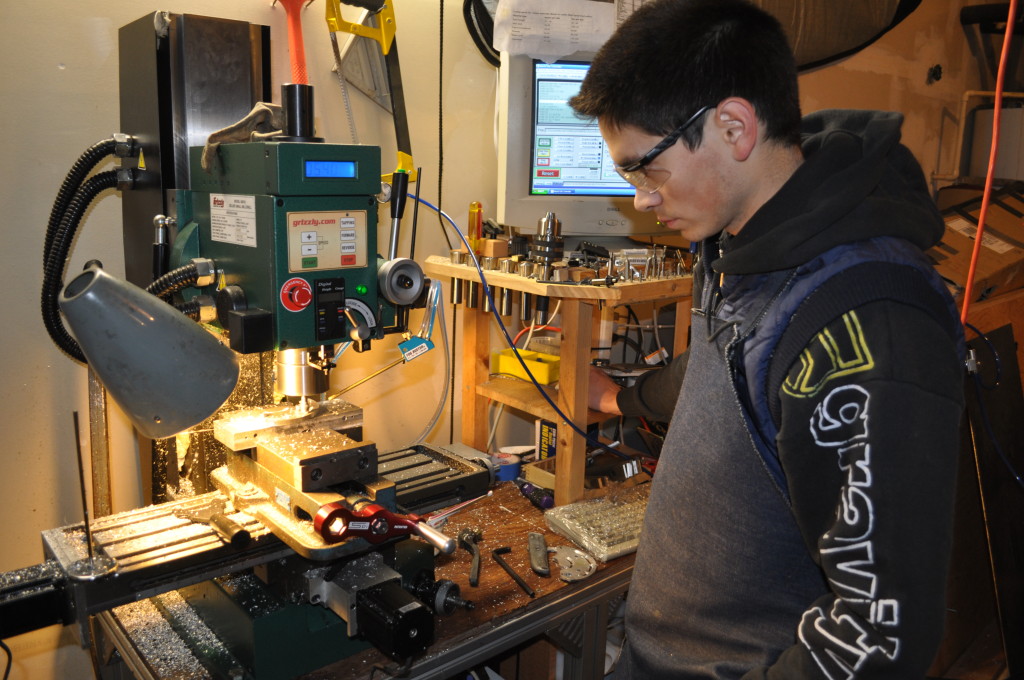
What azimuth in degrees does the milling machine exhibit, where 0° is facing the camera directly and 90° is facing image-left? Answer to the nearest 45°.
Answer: approximately 315°

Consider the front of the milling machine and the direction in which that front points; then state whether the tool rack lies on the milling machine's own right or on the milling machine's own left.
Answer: on the milling machine's own left

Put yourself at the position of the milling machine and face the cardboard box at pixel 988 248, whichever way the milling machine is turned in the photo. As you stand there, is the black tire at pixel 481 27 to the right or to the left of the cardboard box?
left

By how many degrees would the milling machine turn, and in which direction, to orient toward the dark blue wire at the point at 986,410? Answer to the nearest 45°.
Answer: approximately 45° to its left

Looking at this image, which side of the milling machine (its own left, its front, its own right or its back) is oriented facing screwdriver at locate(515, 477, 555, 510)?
left

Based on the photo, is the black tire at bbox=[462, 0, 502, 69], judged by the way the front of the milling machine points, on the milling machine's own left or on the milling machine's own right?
on the milling machine's own left

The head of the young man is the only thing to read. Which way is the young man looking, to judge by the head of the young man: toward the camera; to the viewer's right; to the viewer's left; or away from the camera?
to the viewer's left

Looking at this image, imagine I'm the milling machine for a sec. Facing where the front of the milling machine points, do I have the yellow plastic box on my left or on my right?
on my left

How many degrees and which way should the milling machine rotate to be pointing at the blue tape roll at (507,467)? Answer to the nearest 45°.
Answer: approximately 90° to its left

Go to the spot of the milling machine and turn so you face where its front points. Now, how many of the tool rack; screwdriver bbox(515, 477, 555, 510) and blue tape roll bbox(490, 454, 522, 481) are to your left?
3
